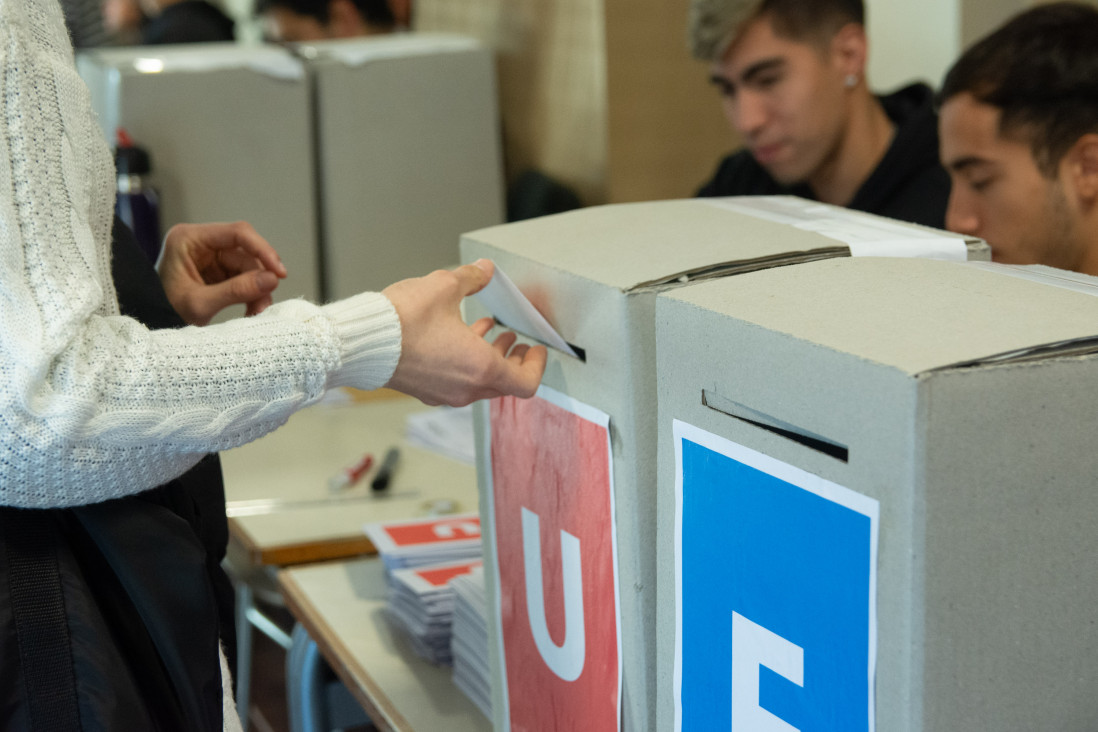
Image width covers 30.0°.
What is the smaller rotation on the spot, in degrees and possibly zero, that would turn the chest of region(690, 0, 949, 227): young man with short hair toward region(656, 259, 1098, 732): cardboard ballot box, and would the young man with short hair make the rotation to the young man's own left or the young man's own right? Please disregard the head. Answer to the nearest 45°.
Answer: approximately 45° to the young man's own left

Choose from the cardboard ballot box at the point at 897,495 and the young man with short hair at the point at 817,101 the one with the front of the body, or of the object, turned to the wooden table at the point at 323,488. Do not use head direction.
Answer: the young man with short hair

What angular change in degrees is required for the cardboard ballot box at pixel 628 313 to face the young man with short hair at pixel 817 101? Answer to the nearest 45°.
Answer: approximately 135° to its right

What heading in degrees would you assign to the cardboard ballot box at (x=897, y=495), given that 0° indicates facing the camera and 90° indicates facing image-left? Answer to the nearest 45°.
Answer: approximately 45°

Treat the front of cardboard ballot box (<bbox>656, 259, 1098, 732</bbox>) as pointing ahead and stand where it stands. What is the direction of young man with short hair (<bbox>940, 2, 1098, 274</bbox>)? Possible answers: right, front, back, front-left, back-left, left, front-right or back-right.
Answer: back-right

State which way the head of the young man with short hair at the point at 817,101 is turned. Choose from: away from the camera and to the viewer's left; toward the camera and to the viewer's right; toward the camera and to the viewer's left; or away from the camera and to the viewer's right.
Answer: toward the camera and to the viewer's left

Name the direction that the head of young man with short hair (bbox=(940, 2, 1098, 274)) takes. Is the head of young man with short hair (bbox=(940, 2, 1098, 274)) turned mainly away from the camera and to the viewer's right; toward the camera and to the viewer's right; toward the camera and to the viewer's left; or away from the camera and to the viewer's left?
toward the camera and to the viewer's left

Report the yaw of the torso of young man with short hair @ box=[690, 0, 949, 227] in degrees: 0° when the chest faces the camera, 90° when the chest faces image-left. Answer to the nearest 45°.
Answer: approximately 45°

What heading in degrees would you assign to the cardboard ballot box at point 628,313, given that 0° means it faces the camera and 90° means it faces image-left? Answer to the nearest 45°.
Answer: approximately 45°
